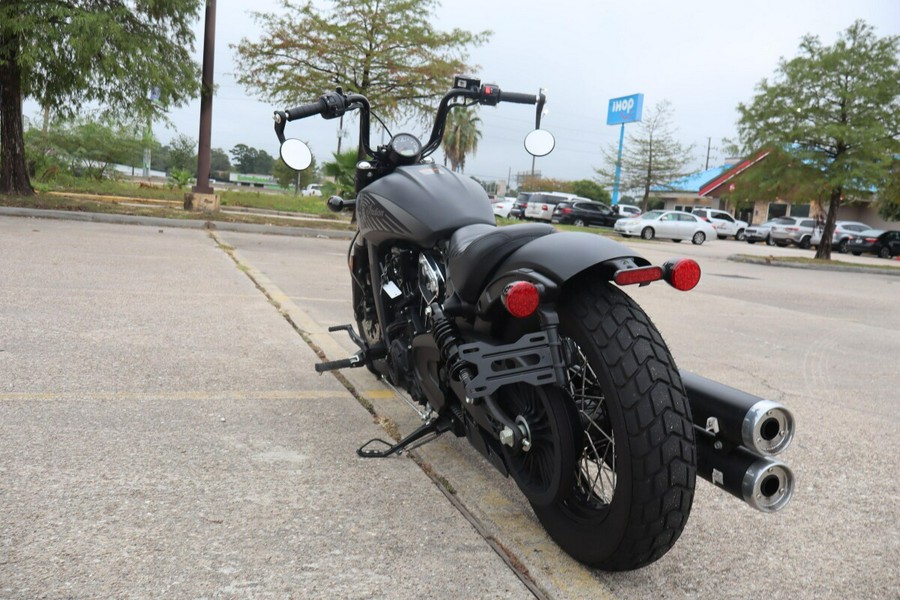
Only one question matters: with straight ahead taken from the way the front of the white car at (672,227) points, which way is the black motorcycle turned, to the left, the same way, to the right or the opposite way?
to the right

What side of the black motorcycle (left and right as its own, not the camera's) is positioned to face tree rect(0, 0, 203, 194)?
front

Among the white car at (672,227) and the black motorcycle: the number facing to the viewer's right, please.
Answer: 0

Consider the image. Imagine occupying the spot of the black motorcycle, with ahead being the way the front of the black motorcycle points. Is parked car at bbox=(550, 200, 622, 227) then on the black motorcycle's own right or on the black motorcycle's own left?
on the black motorcycle's own right

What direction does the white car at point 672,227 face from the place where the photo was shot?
facing the viewer and to the left of the viewer

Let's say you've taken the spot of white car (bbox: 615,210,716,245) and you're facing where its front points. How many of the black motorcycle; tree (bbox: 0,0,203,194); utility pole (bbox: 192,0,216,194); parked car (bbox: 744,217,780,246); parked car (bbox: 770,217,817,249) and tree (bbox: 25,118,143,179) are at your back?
2

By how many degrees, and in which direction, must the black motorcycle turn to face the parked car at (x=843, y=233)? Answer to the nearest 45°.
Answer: approximately 45° to its right

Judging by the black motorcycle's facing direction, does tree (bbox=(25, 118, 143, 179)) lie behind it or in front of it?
in front

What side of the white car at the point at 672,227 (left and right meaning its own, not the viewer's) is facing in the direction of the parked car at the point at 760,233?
back

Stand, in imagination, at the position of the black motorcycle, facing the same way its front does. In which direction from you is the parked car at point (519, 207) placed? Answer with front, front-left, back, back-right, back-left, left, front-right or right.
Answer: front-right

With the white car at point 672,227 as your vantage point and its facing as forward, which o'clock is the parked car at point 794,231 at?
The parked car is roughly at 6 o'clock from the white car.

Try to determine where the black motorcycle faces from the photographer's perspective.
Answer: facing away from the viewer and to the left of the viewer

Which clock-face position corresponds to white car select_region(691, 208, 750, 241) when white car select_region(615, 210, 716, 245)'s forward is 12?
white car select_region(691, 208, 750, 241) is roughly at 5 o'clock from white car select_region(615, 210, 716, 245).

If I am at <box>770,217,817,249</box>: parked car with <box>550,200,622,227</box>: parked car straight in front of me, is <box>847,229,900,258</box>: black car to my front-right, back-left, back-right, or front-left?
back-left

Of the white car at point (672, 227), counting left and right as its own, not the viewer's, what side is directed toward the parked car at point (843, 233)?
back

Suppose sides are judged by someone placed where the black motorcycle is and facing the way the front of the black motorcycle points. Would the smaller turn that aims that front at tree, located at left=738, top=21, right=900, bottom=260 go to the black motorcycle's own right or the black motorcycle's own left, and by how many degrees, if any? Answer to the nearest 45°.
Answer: approximately 45° to the black motorcycle's own right
